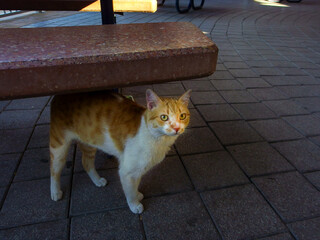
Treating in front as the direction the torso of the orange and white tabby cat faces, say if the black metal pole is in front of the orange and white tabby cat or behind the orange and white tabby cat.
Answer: behind

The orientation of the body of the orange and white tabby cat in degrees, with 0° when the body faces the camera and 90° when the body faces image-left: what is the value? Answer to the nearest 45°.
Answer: approximately 315°
